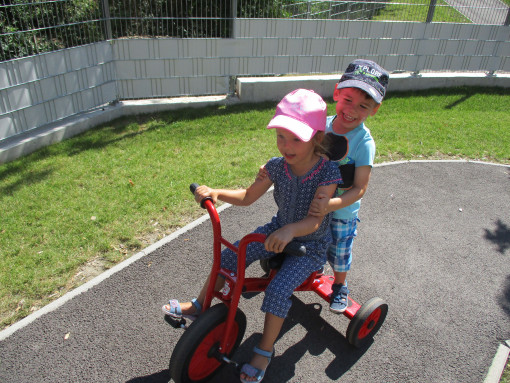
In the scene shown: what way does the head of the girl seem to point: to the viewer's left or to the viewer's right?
to the viewer's left

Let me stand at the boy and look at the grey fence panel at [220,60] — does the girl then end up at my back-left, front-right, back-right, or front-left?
back-left

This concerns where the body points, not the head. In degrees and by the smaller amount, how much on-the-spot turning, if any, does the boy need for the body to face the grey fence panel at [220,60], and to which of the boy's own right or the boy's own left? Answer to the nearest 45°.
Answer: approximately 90° to the boy's own right

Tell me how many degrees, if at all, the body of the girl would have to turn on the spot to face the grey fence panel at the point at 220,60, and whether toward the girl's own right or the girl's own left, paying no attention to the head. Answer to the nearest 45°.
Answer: approximately 135° to the girl's own right

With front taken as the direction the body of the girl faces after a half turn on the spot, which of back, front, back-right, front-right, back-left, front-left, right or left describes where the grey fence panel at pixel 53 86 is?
left

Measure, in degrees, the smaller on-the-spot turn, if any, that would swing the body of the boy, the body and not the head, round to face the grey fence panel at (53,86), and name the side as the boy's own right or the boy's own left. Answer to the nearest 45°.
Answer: approximately 90° to the boy's own right

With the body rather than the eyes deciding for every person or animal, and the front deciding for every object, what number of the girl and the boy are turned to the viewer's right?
0

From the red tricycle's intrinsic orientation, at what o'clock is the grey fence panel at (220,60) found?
The grey fence panel is roughly at 4 o'clock from the red tricycle.

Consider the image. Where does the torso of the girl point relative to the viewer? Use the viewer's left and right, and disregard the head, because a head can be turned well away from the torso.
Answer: facing the viewer and to the left of the viewer

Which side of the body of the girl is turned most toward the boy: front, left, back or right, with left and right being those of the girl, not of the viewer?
back

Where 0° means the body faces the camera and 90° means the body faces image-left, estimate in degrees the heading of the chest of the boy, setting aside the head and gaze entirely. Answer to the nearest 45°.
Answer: approximately 45°
